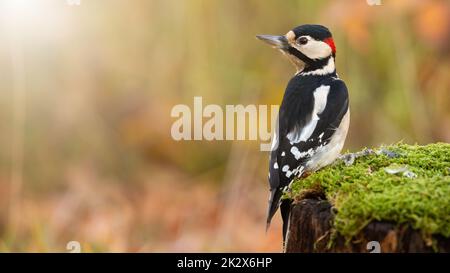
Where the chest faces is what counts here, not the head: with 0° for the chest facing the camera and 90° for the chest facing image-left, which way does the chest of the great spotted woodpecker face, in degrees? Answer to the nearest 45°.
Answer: approximately 225°
